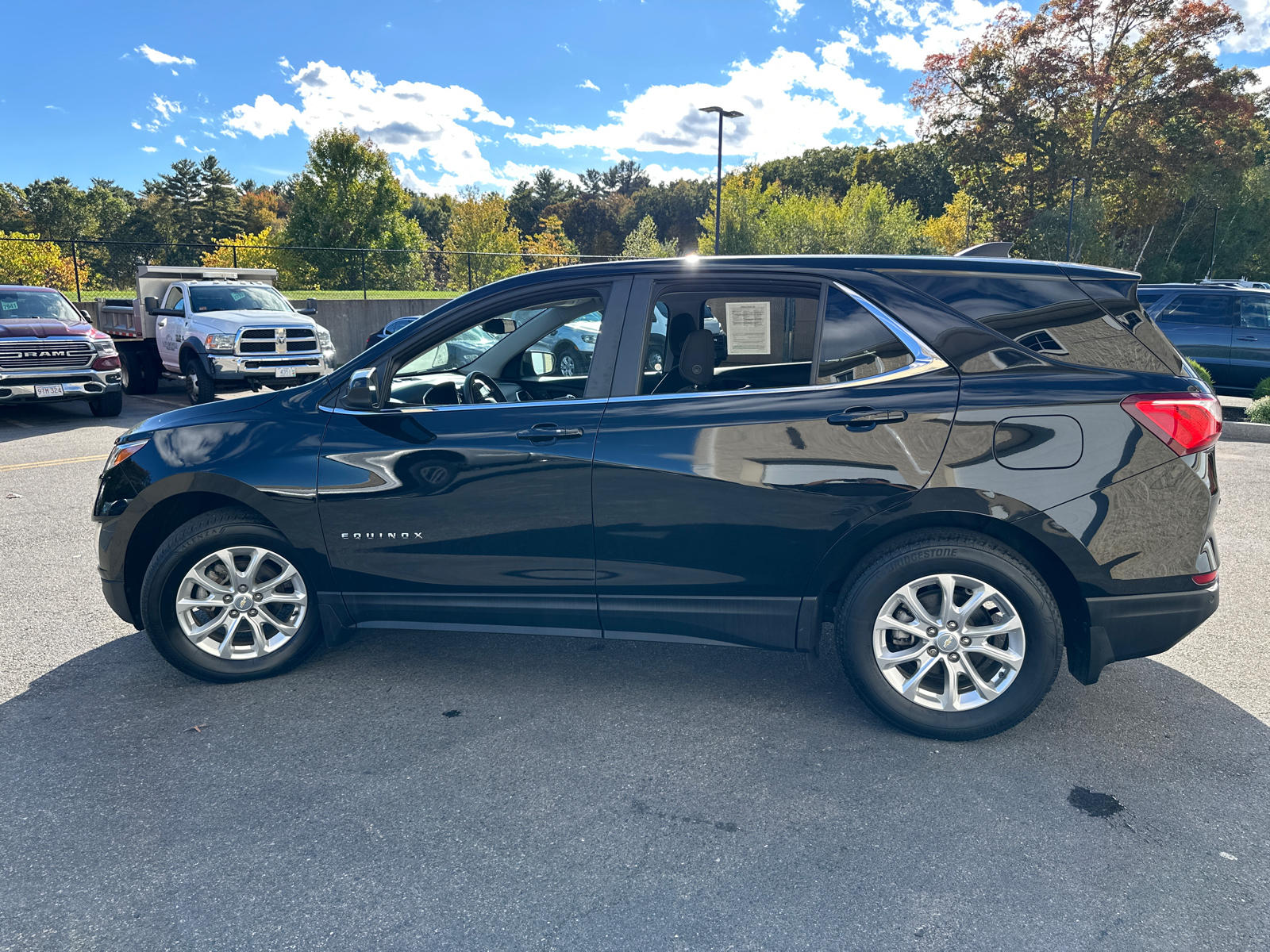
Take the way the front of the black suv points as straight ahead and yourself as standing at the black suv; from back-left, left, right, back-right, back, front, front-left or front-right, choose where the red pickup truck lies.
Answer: front-right

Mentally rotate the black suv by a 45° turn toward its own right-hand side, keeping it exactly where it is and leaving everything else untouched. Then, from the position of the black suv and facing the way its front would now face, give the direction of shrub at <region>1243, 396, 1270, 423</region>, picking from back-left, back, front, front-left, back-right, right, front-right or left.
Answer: right

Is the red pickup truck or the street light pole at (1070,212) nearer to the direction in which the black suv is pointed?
the red pickup truck

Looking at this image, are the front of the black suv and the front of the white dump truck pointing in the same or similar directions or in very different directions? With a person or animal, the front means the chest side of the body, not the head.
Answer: very different directions

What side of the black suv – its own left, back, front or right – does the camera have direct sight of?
left

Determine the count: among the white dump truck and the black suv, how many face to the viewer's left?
1

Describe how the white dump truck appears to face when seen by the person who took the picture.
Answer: facing the viewer and to the right of the viewer

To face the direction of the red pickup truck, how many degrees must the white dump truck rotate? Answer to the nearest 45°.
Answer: approximately 90° to its right

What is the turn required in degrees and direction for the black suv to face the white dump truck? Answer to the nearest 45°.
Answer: approximately 45° to its right
